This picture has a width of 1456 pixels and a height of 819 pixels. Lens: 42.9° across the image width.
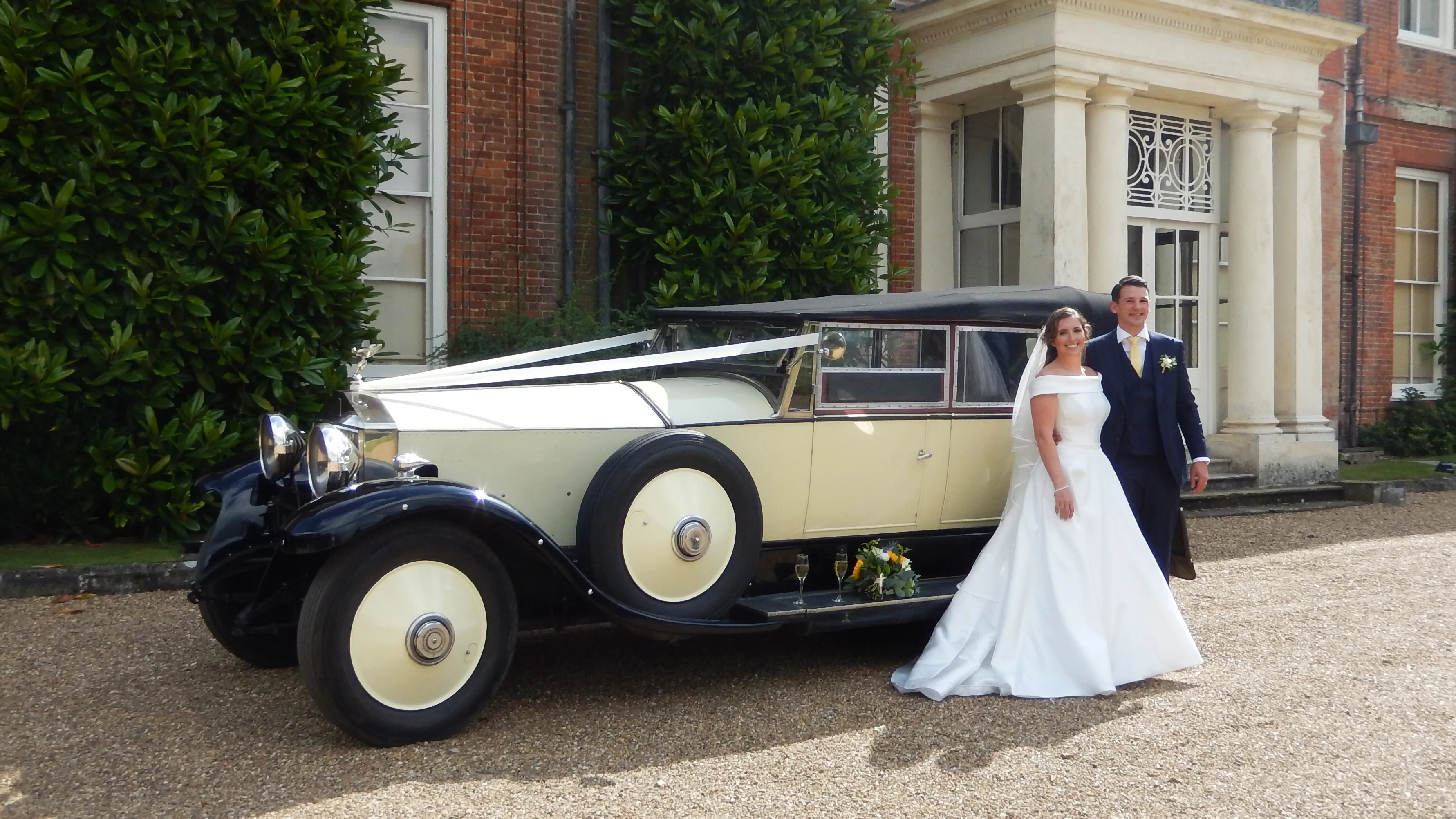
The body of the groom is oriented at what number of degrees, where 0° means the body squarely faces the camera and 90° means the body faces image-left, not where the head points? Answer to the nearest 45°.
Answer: approximately 0°

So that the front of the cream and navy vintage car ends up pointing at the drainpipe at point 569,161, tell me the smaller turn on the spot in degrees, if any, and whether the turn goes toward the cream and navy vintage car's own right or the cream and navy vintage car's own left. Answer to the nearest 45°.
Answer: approximately 135° to the cream and navy vintage car's own right

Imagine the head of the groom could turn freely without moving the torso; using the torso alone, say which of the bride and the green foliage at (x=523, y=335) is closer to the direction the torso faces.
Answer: the bride

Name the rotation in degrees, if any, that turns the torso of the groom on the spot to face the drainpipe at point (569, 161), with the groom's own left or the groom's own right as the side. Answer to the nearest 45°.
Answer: approximately 135° to the groom's own right

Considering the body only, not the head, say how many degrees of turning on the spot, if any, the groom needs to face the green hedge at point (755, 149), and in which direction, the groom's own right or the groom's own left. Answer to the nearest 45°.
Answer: approximately 135° to the groom's own right

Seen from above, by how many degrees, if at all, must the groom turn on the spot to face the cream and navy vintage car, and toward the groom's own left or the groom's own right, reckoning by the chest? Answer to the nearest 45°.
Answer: approximately 45° to the groom's own right

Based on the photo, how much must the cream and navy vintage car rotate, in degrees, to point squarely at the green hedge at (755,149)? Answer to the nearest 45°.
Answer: approximately 135° to its right
